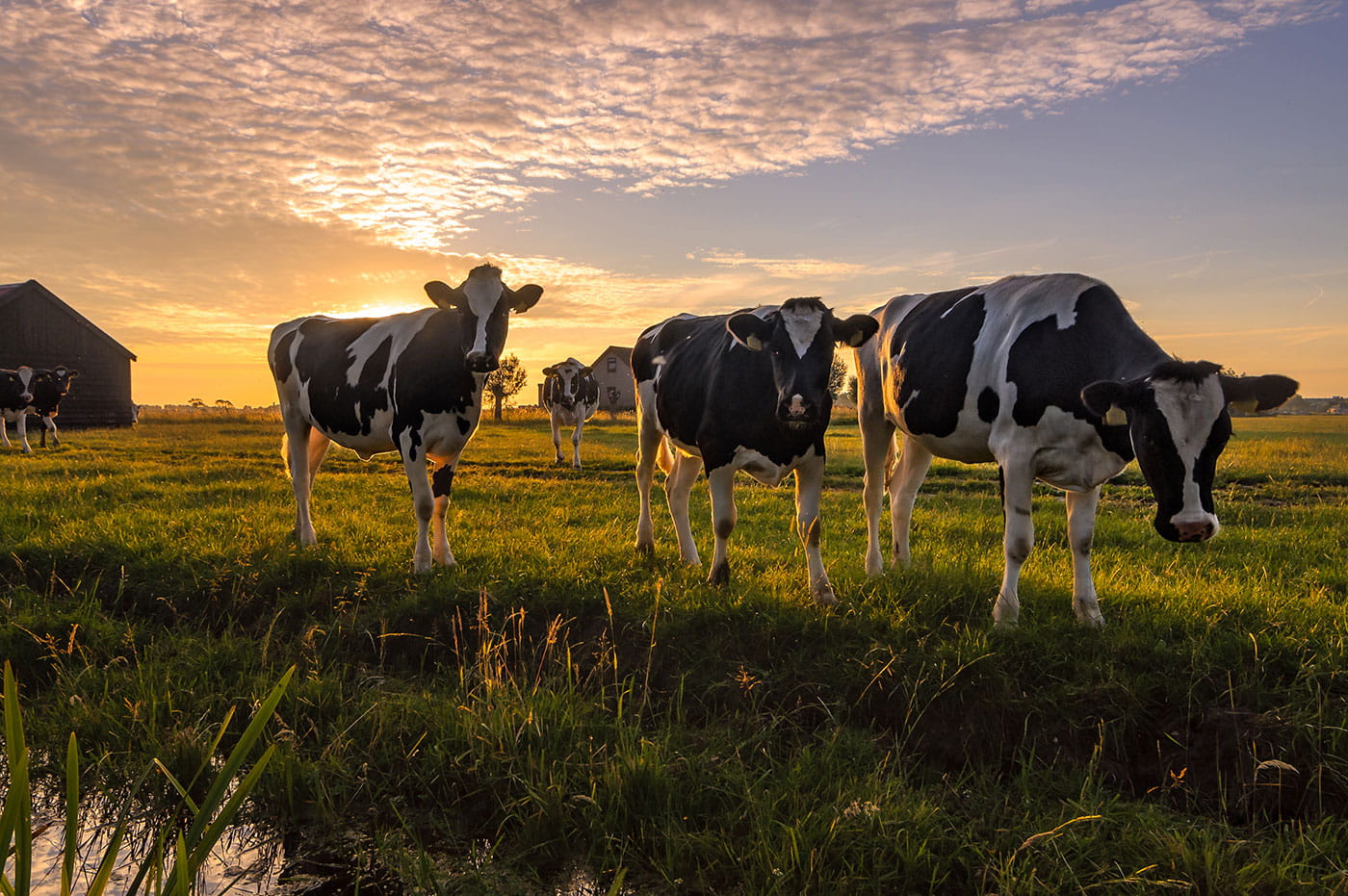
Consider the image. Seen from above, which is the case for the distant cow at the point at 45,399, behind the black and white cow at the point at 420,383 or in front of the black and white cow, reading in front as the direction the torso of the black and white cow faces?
behind

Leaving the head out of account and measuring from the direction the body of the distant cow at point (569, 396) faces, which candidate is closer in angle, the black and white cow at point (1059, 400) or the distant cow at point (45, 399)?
the black and white cow

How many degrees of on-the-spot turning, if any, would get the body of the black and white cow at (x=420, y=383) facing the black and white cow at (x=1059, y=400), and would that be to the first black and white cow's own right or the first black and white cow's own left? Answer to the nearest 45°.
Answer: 0° — it already faces it

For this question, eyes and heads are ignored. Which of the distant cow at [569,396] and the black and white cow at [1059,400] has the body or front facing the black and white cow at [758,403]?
the distant cow

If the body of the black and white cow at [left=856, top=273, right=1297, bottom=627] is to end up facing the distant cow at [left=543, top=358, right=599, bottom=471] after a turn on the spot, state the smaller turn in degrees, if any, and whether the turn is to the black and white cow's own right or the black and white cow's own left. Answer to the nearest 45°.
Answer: approximately 180°

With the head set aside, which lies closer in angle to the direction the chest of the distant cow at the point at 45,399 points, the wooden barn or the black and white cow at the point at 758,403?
the black and white cow

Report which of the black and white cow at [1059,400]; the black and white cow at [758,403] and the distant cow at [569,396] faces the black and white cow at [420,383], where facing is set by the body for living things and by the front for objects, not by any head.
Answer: the distant cow

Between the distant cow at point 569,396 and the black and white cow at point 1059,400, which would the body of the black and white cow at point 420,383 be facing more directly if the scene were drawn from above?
the black and white cow

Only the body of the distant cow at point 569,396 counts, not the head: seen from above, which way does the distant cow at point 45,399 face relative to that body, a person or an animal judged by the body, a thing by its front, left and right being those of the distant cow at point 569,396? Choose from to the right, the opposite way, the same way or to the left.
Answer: to the left

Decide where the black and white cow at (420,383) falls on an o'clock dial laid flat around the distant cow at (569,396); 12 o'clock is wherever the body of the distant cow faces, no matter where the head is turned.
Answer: The black and white cow is roughly at 12 o'clock from the distant cow.
